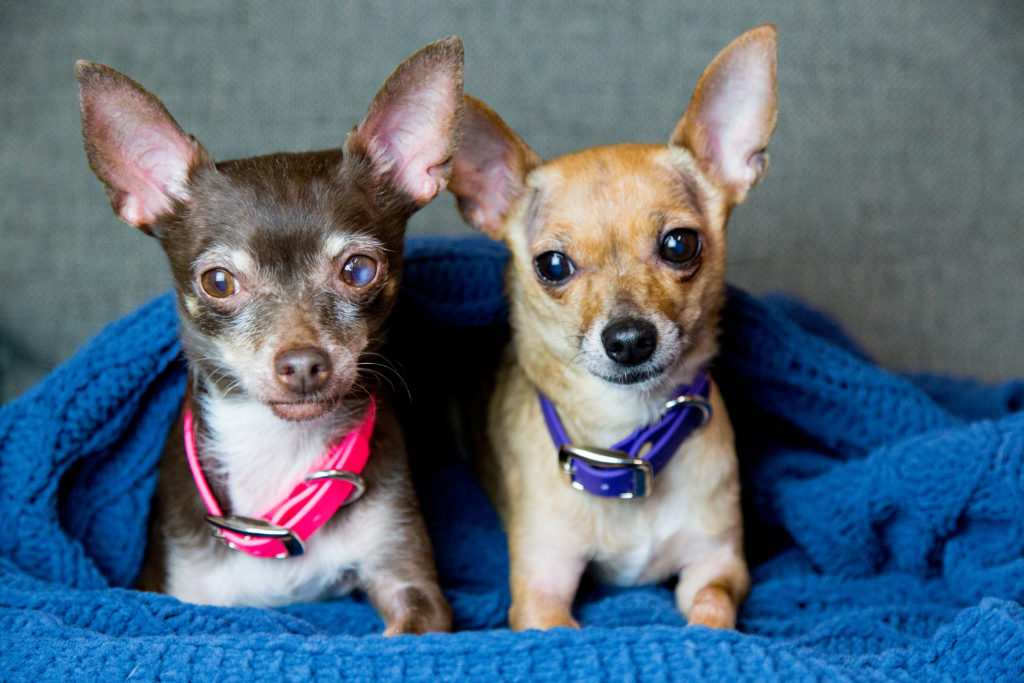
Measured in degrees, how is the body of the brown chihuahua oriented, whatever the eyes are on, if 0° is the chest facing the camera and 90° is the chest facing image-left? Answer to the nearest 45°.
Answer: approximately 0°

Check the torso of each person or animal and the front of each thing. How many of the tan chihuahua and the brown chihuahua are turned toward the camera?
2
